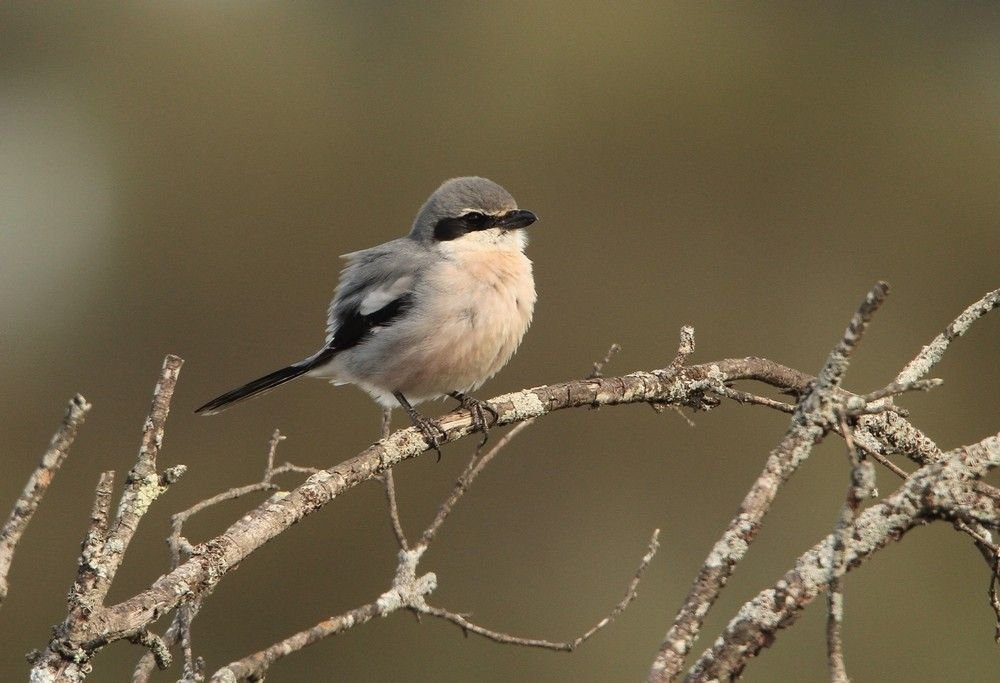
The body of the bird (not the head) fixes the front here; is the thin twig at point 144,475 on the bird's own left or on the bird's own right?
on the bird's own right

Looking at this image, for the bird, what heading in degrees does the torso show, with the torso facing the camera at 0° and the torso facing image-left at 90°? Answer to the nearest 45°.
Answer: approximately 315°
